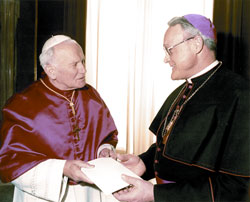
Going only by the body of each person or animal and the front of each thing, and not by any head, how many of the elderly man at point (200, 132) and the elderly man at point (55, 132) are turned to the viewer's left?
1

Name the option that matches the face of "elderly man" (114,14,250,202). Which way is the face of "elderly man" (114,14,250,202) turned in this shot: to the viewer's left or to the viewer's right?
to the viewer's left

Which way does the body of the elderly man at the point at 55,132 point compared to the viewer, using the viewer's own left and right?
facing the viewer and to the right of the viewer

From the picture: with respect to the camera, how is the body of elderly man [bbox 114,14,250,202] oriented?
to the viewer's left
